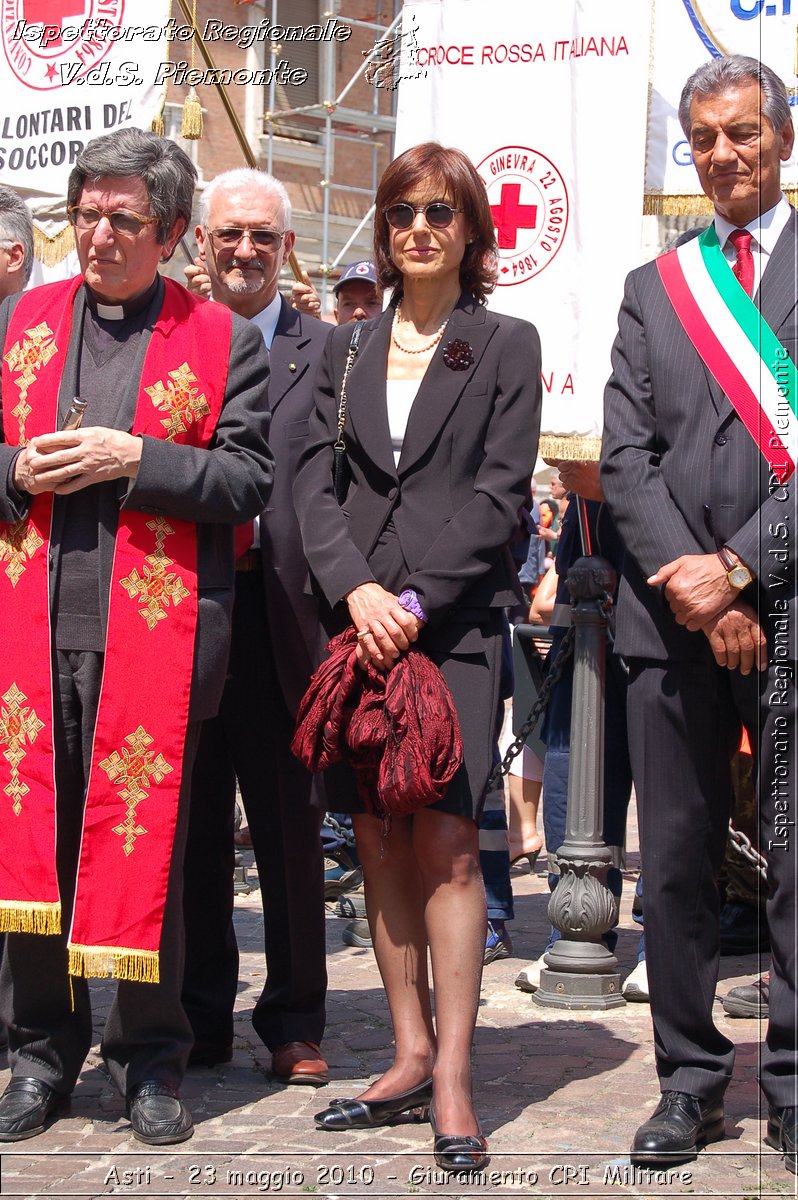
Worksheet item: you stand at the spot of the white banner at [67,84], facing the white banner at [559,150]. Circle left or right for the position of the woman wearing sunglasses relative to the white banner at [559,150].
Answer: right

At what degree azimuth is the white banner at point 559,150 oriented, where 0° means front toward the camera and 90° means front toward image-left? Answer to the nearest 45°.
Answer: approximately 0°

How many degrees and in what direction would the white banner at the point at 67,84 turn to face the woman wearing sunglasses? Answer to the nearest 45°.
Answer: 0° — it already faces them

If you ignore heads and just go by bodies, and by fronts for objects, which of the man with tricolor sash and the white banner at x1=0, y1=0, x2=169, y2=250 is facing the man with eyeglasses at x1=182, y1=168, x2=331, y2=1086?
the white banner

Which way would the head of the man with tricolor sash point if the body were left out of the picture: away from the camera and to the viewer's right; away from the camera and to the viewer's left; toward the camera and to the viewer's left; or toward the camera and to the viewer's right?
toward the camera and to the viewer's left

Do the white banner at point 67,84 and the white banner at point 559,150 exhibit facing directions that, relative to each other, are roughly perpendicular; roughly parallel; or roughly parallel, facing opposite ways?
roughly parallel

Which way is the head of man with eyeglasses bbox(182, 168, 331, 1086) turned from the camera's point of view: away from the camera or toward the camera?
toward the camera

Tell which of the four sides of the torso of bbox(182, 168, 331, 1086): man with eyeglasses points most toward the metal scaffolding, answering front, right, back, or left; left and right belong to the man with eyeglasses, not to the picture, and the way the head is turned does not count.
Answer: back

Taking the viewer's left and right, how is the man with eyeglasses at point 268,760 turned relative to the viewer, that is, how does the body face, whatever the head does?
facing the viewer

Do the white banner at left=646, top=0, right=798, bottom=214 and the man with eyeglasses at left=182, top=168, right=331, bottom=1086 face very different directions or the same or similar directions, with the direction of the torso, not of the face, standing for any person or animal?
same or similar directions

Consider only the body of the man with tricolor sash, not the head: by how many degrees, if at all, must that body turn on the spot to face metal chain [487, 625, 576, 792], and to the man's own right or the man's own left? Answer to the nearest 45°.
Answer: approximately 180°

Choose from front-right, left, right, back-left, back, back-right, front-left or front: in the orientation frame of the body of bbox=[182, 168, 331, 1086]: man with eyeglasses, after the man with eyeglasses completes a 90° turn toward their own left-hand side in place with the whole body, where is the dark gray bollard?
front-left

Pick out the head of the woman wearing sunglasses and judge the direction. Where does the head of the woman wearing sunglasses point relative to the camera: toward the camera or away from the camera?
toward the camera

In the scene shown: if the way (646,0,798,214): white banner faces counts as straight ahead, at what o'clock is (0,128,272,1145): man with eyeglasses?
The man with eyeglasses is roughly at 1 o'clock from the white banner.

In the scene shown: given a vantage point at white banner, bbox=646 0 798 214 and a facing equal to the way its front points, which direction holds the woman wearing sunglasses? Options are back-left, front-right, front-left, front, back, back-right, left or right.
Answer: front

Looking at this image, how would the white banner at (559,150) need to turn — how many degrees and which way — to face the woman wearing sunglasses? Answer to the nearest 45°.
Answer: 0° — it already faces them

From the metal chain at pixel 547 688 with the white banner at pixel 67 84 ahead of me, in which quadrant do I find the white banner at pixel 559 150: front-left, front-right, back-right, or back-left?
front-right

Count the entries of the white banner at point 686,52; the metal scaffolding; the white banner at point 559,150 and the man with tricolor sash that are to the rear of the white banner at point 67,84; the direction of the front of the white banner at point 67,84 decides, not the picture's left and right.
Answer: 1
